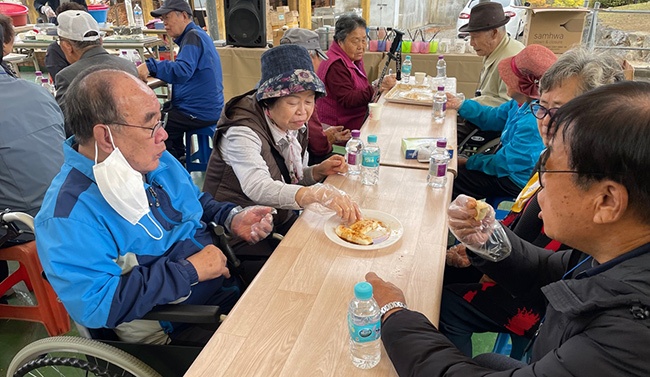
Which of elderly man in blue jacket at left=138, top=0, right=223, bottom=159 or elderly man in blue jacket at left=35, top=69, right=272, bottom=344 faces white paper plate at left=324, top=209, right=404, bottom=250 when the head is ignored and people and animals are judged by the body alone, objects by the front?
elderly man in blue jacket at left=35, top=69, right=272, bottom=344

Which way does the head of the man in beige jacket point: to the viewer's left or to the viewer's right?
to the viewer's left

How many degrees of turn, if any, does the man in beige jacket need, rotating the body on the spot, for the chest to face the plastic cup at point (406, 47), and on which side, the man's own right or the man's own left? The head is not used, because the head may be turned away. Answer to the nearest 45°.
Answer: approximately 45° to the man's own right

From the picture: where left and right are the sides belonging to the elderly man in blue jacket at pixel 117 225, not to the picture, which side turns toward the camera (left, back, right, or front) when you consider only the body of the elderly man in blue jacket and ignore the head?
right

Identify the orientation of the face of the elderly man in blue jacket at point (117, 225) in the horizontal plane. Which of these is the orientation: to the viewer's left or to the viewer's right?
to the viewer's right

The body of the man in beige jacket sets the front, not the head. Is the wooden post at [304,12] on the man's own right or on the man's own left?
on the man's own right

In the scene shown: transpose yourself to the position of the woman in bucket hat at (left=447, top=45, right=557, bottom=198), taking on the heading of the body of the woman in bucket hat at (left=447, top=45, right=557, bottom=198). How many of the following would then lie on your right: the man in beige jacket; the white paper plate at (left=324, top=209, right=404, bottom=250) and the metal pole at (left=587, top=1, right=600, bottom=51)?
2

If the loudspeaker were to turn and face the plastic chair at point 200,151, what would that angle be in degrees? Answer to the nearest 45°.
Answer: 0° — it already faces it

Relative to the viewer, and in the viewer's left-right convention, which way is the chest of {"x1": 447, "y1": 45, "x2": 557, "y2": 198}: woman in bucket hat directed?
facing to the left of the viewer

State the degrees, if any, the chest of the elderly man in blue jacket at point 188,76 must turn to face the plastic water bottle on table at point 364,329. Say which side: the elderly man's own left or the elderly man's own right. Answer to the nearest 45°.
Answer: approximately 90° to the elderly man's own left
